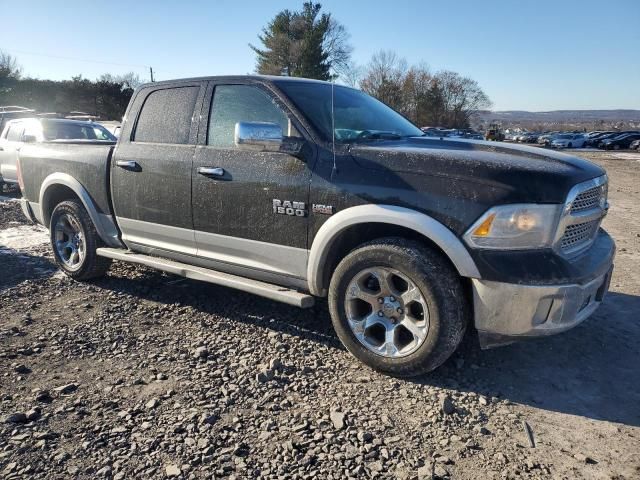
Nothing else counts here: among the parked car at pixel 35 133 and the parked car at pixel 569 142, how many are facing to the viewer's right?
1

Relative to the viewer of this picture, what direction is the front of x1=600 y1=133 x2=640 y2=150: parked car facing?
facing the viewer and to the left of the viewer

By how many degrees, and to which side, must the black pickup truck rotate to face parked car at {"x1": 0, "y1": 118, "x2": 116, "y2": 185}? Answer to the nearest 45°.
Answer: approximately 180°

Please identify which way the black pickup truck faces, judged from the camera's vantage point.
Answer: facing the viewer and to the right of the viewer

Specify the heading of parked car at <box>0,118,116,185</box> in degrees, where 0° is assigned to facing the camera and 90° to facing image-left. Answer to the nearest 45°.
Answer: approximately 270°

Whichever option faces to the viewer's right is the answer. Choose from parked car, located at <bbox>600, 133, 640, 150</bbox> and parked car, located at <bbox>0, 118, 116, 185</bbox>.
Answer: parked car, located at <bbox>0, 118, 116, 185</bbox>

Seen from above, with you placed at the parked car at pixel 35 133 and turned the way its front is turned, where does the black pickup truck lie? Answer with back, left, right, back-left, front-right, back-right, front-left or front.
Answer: right

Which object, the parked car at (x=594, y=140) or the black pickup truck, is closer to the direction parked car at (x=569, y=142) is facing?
the black pickup truck

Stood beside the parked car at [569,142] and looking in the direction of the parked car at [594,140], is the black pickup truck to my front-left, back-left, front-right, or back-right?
back-right

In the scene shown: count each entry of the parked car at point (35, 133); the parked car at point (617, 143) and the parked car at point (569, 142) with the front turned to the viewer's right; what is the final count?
1

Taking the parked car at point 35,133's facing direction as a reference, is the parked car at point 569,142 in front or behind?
in front
